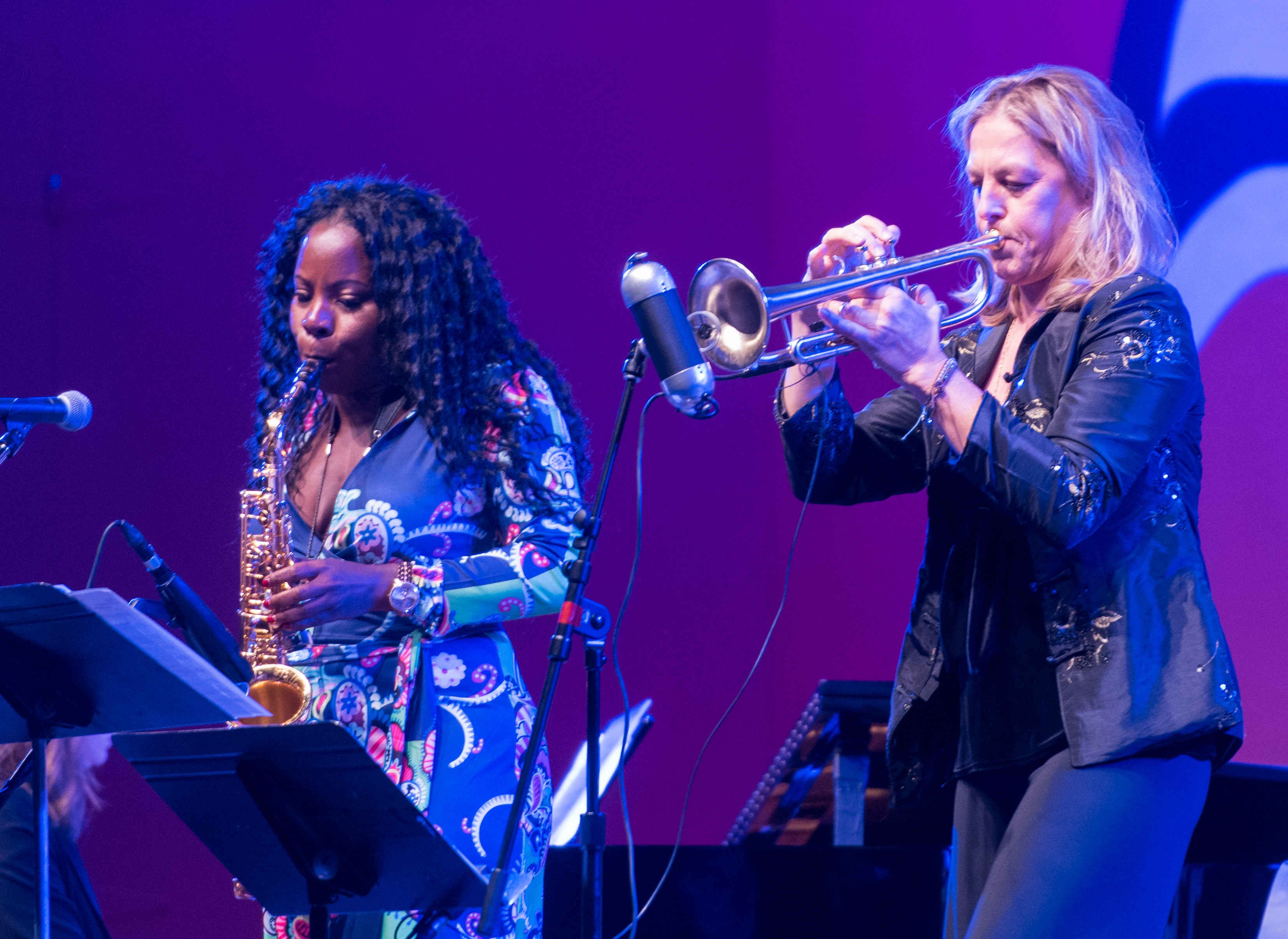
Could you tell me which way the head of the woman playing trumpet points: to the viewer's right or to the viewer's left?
to the viewer's left

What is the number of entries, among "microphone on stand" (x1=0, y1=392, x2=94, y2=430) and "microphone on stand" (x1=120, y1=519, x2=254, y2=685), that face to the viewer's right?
2

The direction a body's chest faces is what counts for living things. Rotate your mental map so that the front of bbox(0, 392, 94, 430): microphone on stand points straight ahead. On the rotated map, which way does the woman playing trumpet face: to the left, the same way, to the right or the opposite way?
the opposite way

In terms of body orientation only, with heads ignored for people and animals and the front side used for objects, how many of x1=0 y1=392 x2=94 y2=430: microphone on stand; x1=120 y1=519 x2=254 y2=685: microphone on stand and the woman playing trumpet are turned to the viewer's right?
2

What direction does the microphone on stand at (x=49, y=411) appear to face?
to the viewer's right

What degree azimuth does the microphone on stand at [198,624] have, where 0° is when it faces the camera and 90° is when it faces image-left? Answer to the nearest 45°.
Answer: approximately 270°
